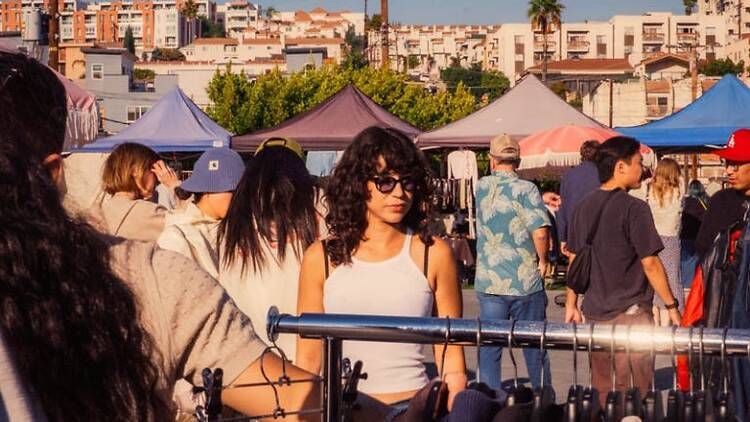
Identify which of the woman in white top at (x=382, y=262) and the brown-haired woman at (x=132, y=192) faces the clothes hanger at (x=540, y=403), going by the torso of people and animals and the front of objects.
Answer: the woman in white top

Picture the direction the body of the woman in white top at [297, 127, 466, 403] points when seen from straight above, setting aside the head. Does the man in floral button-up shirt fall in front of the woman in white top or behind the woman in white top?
behind

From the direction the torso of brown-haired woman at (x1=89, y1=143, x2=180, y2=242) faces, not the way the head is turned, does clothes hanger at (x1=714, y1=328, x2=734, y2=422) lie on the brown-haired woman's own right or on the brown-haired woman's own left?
on the brown-haired woman's own right

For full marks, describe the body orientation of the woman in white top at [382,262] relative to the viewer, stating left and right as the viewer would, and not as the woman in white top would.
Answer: facing the viewer

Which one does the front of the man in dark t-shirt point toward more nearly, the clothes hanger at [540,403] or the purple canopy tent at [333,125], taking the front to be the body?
the purple canopy tent

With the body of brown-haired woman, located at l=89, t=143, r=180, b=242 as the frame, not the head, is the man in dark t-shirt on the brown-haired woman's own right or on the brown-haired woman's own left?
on the brown-haired woman's own right

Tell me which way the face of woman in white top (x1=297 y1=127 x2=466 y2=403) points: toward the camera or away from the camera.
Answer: toward the camera
